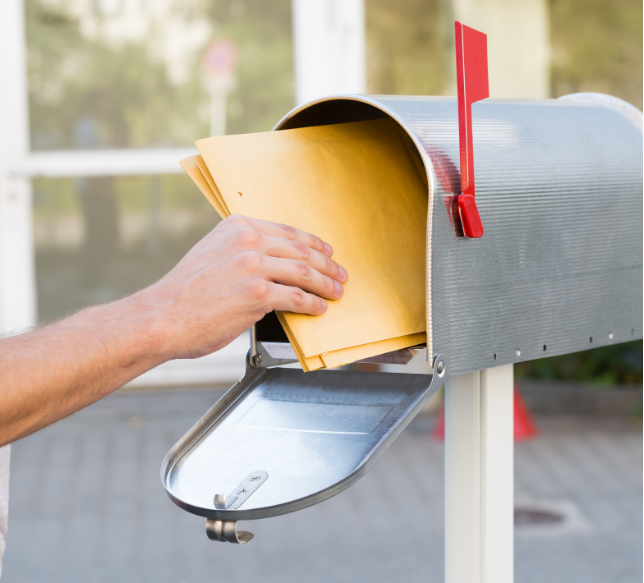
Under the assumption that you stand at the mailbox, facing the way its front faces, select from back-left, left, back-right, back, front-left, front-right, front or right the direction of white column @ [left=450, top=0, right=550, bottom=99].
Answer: back-right

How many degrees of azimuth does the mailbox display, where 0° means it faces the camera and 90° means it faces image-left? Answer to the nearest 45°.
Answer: approximately 45°

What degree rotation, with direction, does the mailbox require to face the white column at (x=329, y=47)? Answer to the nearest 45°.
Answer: approximately 135° to its right

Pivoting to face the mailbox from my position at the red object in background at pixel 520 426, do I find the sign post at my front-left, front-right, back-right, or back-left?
back-right

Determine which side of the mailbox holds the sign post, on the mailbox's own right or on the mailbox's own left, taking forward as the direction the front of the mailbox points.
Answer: on the mailbox's own right

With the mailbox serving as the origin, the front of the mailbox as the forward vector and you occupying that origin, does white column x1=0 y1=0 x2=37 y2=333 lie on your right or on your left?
on your right

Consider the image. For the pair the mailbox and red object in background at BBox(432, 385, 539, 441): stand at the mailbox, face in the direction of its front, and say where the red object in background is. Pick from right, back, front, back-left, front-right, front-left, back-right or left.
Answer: back-right
